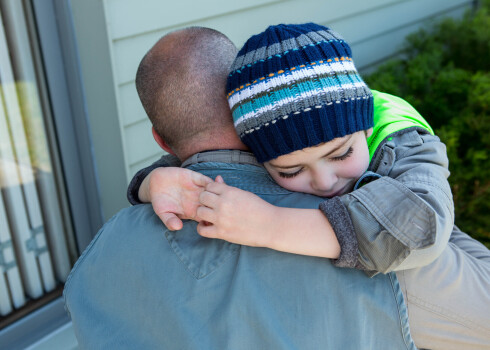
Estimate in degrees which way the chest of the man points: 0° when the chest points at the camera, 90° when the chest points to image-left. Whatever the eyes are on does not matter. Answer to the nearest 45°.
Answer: approximately 180°

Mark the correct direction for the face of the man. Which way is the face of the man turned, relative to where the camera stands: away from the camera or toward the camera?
away from the camera
